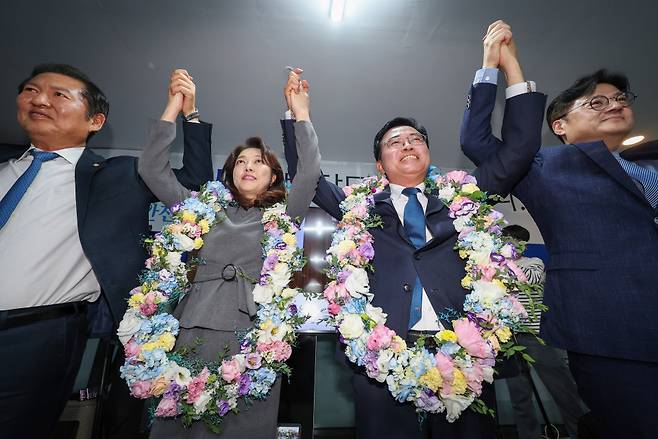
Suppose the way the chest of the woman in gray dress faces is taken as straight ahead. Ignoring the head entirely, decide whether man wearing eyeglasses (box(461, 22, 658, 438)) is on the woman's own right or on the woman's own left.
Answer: on the woman's own left

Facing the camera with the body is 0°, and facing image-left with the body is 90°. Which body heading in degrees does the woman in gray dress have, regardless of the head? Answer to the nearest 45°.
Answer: approximately 0°

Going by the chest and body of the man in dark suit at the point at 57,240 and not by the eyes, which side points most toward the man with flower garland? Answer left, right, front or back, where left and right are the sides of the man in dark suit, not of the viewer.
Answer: left

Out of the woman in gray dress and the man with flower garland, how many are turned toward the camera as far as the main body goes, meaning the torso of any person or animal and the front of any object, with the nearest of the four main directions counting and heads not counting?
2

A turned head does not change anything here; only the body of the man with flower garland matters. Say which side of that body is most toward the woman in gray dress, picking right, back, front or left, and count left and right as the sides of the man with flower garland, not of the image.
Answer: right
